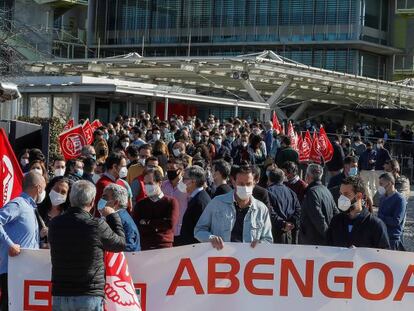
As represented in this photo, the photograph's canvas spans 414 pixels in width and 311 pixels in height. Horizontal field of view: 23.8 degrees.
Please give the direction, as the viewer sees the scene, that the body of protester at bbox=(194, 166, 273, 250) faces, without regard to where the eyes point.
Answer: toward the camera

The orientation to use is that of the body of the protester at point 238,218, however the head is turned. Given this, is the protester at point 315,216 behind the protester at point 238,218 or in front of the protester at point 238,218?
behind

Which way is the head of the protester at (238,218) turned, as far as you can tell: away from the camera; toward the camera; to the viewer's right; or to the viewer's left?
toward the camera

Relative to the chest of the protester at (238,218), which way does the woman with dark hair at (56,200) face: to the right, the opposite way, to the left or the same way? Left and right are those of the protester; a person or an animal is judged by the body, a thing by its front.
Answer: the same way

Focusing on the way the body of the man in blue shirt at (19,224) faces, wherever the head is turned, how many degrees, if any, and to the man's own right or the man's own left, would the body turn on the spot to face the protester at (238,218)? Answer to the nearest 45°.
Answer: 0° — they already face them

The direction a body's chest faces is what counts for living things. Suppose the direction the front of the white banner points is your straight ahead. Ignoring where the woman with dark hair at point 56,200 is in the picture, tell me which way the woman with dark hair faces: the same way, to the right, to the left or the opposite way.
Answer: the same way

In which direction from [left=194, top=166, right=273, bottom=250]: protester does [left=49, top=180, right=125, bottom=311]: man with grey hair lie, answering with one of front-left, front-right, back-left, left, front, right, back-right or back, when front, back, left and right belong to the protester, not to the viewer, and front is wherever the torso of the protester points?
front-right
